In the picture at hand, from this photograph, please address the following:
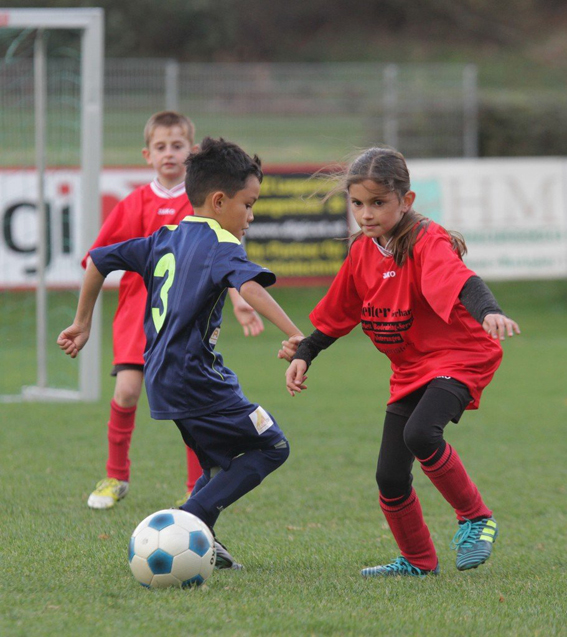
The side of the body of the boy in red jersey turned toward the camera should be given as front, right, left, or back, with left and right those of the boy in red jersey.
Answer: front

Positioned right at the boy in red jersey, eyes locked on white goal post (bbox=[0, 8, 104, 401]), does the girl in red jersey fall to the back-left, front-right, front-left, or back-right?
back-right

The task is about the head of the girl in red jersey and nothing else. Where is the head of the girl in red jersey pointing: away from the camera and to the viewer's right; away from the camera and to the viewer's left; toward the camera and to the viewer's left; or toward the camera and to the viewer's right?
toward the camera and to the viewer's left

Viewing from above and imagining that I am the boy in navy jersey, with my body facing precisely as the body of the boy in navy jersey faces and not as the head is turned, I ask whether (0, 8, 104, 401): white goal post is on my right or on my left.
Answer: on my left

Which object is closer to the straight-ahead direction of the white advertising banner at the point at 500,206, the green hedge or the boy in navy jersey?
the boy in navy jersey

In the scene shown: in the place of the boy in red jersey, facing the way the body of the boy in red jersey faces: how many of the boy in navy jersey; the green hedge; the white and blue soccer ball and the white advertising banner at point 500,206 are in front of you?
2

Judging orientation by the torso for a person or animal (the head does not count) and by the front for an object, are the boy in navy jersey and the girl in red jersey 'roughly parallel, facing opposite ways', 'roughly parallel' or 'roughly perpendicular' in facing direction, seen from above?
roughly parallel, facing opposite ways

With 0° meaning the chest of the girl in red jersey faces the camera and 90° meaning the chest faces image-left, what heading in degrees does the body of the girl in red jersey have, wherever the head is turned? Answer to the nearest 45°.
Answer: approximately 45°

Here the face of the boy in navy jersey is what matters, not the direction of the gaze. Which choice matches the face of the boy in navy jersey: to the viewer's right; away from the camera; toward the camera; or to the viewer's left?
to the viewer's right

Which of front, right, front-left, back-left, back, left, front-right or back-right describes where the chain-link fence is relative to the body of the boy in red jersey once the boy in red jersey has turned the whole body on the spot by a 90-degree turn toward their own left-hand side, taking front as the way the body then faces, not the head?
left

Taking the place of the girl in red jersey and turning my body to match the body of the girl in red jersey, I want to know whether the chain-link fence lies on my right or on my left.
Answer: on my right

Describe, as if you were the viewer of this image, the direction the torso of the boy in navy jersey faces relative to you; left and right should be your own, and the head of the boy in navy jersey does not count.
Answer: facing away from the viewer and to the right of the viewer

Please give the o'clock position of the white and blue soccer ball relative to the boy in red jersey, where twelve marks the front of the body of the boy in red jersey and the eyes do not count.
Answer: The white and blue soccer ball is roughly at 12 o'clock from the boy in red jersey.

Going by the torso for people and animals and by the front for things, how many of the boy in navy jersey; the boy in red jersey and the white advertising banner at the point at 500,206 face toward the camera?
2

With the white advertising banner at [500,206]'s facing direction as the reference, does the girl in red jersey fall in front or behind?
in front

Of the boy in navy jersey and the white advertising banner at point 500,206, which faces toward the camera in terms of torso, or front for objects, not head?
the white advertising banner
